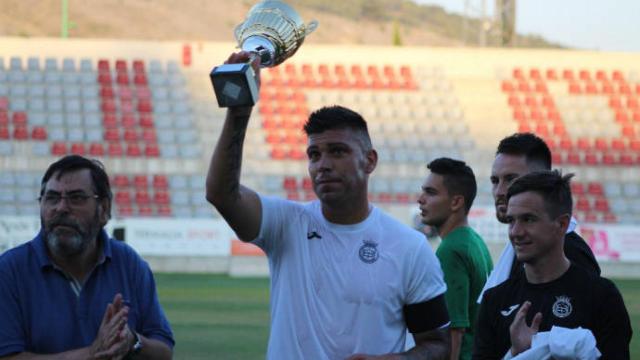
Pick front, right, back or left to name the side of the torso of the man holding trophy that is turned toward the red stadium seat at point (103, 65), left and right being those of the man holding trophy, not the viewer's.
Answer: back

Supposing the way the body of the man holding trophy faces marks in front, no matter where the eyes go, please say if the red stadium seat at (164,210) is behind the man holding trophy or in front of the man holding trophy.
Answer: behind

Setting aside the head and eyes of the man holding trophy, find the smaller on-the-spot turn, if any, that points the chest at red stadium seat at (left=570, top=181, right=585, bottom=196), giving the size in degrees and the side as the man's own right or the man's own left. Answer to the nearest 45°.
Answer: approximately 180°

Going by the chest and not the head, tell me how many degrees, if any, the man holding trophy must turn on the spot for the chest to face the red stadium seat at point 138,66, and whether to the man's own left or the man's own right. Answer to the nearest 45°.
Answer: approximately 180°

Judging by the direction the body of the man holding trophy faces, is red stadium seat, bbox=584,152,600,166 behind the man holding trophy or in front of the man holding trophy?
behind

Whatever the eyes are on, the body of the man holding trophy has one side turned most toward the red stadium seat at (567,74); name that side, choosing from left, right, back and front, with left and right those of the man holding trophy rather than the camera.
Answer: back

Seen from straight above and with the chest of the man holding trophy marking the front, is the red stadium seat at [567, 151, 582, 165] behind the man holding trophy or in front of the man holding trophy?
behind

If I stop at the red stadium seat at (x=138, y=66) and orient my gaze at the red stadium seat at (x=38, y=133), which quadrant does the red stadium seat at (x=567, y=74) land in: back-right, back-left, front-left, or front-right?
back-left

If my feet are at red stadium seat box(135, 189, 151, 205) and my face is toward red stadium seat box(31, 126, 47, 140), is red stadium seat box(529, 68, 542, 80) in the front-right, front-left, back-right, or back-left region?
back-right

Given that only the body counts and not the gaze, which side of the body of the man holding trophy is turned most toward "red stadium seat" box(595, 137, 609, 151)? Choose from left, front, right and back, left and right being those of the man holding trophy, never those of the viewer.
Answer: back

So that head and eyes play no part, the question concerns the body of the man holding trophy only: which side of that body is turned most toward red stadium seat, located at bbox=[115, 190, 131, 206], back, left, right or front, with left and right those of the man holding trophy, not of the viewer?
back

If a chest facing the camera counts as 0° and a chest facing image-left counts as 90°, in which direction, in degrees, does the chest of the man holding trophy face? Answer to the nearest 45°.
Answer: approximately 0°
